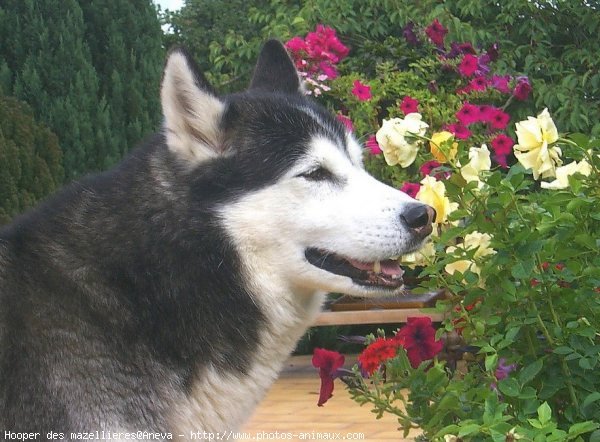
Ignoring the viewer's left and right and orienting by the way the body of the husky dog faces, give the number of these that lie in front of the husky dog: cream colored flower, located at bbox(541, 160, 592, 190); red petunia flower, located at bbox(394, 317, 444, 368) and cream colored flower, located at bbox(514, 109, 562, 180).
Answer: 3

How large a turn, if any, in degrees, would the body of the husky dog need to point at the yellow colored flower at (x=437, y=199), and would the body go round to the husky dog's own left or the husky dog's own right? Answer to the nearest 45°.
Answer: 0° — it already faces it

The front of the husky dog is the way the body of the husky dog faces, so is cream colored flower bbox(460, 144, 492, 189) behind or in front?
in front

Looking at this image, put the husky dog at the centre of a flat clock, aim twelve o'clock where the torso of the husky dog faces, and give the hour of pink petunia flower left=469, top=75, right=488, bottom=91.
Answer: The pink petunia flower is roughly at 10 o'clock from the husky dog.

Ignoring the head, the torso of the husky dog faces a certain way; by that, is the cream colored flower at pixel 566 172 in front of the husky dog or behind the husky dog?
in front

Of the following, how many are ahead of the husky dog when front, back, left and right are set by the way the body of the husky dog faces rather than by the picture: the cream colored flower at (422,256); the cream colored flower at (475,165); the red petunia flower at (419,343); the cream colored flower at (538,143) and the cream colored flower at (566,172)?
5

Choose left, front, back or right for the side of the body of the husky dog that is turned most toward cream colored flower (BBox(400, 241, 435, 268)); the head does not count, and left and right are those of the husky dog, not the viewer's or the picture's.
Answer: front

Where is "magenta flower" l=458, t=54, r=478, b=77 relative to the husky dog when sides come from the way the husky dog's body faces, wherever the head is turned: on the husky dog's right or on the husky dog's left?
on the husky dog's left

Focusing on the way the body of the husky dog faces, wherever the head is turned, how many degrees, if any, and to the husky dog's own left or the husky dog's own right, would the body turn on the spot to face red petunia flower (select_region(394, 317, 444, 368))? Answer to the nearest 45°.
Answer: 0° — it already faces it

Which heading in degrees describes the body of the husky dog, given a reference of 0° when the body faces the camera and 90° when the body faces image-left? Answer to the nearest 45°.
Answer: approximately 270°

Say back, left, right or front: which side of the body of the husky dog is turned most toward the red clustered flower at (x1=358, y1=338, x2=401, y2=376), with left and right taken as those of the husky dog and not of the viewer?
front
